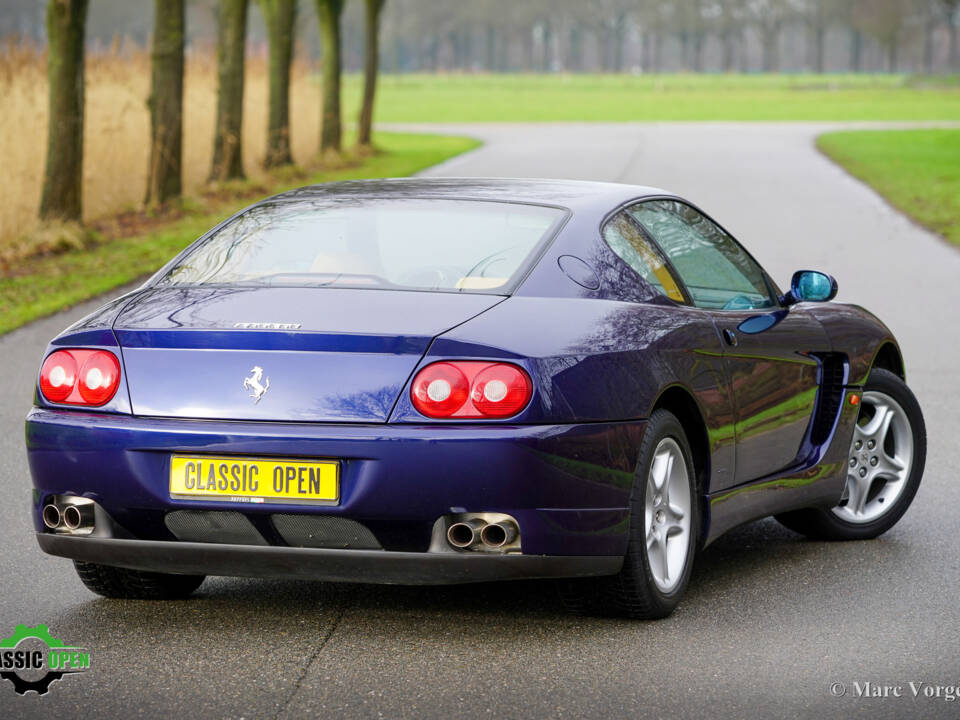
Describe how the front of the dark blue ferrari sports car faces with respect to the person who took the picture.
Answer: facing away from the viewer and to the right of the viewer
